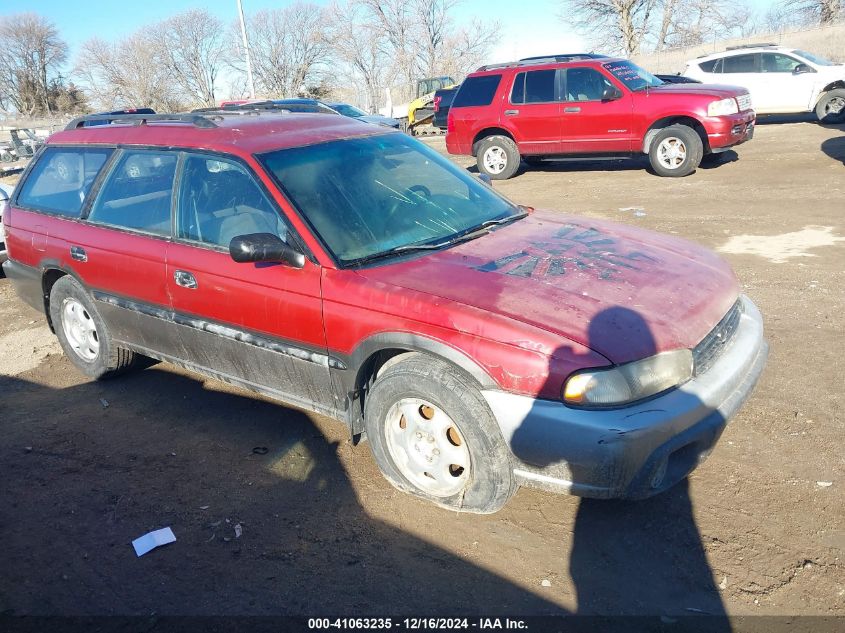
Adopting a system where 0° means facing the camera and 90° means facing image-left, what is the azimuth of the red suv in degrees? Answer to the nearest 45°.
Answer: approximately 270°

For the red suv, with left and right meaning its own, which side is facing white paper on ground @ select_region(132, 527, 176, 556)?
right

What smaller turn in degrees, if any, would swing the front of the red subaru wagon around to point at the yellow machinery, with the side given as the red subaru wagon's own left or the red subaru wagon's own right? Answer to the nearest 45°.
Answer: approximately 135° to the red subaru wagon's own left

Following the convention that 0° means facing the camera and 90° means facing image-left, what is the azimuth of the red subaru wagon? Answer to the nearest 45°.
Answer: approximately 315°

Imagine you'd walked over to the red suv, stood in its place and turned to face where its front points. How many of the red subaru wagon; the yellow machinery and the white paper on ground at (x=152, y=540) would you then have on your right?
2

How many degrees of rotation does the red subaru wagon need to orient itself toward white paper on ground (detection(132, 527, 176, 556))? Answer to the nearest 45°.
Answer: approximately 135° to its right

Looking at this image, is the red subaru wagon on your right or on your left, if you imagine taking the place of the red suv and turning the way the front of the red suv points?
on your right
